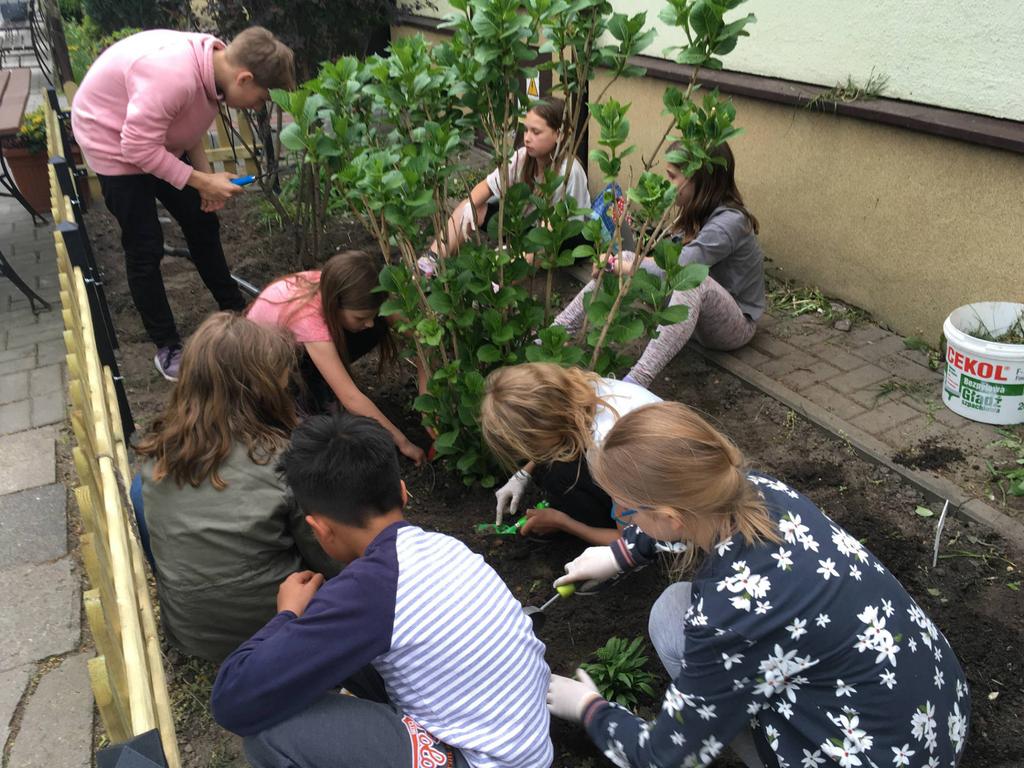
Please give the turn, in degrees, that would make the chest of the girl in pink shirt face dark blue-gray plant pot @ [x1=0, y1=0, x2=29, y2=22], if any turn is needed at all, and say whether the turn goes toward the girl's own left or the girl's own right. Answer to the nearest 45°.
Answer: approximately 90° to the girl's own left

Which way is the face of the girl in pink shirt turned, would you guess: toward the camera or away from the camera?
toward the camera

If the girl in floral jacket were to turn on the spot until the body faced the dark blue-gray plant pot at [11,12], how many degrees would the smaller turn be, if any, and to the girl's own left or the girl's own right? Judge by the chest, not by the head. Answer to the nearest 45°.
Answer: approximately 45° to the girl's own right

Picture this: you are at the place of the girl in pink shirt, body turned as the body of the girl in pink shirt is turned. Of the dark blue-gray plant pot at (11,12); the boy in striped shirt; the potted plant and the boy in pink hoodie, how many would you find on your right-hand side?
1

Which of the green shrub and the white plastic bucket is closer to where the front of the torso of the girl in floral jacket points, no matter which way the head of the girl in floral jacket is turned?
the green shrub

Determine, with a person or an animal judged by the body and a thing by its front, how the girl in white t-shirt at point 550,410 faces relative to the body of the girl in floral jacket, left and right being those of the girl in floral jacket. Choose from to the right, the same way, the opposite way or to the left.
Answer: the same way

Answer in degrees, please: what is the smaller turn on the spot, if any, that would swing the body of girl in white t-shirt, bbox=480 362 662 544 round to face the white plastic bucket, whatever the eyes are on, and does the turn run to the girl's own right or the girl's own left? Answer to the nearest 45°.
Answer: approximately 135° to the girl's own right

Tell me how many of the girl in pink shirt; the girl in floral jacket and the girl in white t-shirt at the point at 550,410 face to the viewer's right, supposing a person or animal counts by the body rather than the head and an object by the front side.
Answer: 1

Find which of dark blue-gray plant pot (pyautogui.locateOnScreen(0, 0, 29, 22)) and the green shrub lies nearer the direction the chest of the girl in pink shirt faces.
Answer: the green shrub

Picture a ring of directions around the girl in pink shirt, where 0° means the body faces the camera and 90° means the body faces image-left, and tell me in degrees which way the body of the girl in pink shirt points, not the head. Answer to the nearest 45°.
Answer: approximately 270°

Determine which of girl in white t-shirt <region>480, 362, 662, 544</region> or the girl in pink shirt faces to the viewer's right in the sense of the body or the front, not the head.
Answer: the girl in pink shirt

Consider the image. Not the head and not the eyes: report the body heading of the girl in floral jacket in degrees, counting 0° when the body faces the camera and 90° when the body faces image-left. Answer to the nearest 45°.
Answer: approximately 90°

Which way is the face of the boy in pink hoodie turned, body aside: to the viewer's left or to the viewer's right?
to the viewer's right
